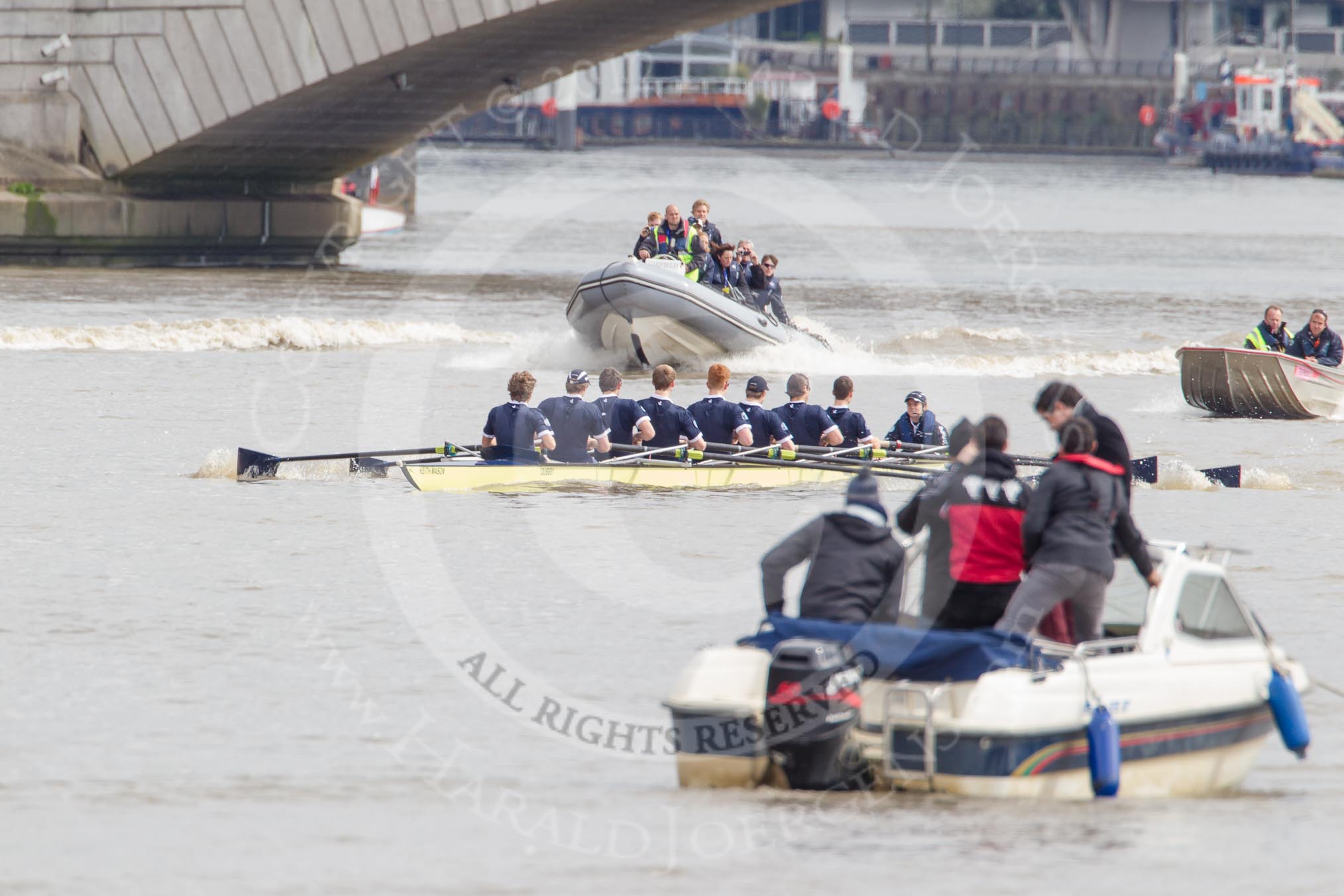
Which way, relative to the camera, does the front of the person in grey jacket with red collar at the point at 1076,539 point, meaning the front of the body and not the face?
away from the camera

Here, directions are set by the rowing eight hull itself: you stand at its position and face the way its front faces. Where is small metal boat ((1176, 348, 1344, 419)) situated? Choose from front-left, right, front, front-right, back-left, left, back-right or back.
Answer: back

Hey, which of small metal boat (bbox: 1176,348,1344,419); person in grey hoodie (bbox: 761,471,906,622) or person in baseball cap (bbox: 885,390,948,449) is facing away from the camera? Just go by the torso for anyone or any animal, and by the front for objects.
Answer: the person in grey hoodie

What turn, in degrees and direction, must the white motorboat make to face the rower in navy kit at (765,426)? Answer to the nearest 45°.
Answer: approximately 45° to its left

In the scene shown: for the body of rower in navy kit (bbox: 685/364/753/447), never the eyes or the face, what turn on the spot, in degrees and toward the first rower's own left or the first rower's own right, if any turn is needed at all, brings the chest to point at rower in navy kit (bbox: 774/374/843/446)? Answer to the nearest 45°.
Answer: approximately 45° to the first rower's own right

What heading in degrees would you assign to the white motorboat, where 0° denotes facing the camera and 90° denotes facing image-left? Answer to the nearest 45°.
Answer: approximately 225°

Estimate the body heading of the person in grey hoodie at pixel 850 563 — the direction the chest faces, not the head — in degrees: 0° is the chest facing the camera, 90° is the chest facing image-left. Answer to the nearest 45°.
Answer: approximately 180°

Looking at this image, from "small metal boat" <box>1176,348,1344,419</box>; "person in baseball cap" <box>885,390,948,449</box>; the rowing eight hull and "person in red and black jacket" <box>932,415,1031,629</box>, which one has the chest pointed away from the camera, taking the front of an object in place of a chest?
the person in red and black jacket

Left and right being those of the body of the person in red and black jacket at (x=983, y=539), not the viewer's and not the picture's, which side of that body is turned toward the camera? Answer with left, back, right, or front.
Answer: back

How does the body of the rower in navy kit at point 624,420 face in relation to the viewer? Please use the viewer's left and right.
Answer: facing away from the viewer and to the right of the viewer

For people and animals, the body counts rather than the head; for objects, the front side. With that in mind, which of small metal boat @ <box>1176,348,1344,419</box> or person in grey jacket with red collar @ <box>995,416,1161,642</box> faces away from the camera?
the person in grey jacket with red collar
